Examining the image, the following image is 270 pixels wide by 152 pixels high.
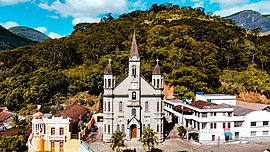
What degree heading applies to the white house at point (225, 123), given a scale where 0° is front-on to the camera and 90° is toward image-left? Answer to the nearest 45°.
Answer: approximately 0°

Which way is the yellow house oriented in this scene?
toward the camera

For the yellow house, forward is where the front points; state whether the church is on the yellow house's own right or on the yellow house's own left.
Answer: on the yellow house's own left

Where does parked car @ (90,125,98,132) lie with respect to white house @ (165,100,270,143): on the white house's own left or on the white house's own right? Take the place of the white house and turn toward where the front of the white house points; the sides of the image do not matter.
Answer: on the white house's own right

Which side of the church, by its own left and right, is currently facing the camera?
front

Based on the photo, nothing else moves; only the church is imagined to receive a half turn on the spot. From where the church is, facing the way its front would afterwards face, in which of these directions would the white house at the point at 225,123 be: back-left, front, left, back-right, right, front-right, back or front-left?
right

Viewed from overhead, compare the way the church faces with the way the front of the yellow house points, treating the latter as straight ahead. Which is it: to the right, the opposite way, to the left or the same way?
the same way

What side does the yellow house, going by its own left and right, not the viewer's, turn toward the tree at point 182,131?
left

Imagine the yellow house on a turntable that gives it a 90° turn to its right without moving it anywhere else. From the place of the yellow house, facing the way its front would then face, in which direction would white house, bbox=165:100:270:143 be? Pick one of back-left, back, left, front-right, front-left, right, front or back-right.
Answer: back
